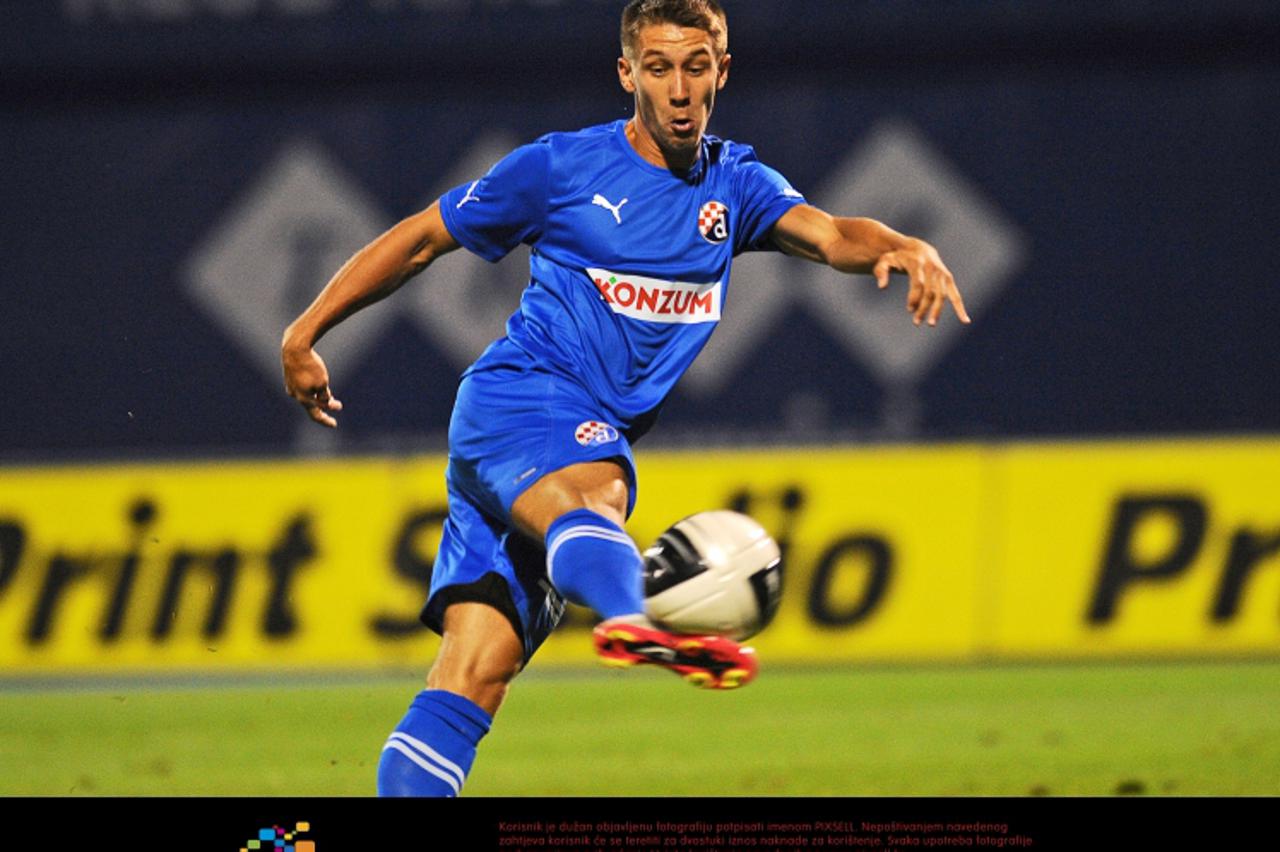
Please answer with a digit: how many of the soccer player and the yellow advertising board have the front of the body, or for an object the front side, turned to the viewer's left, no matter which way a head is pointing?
0

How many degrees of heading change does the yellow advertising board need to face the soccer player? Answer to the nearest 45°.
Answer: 0° — it already faces them

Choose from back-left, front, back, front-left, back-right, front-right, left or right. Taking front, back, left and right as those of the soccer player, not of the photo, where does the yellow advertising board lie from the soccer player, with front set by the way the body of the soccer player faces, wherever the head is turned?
back-left

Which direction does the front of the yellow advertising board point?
toward the camera

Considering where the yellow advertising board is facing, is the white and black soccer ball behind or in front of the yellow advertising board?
in front

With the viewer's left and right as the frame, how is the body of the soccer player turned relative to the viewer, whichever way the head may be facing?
facing the viewer and to the right of the viewer
